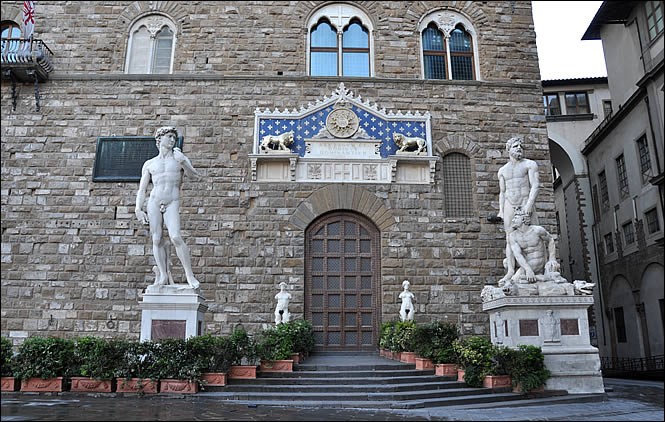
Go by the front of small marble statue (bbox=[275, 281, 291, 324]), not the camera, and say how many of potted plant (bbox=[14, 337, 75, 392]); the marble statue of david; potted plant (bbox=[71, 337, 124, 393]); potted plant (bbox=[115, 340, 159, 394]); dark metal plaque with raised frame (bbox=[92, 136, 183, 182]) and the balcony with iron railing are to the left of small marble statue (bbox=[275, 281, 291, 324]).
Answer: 0

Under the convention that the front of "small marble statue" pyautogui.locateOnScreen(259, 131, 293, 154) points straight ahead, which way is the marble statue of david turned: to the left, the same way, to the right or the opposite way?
to the right

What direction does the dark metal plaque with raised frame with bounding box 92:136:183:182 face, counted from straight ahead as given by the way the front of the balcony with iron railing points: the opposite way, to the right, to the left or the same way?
the same way

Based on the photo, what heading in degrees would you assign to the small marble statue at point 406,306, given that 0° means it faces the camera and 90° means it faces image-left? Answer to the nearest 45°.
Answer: approximately 0°

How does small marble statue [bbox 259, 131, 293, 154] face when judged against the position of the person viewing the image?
facing to the right of the viewer

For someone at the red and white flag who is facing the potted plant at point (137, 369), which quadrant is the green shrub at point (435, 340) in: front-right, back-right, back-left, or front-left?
front-left

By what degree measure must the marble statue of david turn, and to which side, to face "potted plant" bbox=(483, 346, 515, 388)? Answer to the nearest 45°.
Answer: approximately 90° to its left

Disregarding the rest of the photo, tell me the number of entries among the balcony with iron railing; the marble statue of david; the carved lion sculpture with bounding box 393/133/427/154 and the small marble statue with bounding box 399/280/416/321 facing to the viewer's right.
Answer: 0

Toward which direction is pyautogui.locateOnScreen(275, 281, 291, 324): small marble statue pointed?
toward the camera

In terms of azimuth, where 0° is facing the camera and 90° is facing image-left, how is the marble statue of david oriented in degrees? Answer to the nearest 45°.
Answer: approximately 0°

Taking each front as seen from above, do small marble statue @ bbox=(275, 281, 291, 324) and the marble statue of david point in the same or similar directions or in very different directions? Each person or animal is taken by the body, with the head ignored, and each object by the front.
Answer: same or similar directions

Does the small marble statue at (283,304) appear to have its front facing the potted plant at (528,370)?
no

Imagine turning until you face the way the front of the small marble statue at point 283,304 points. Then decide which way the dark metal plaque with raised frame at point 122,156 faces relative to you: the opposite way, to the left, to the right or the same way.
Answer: the same way
